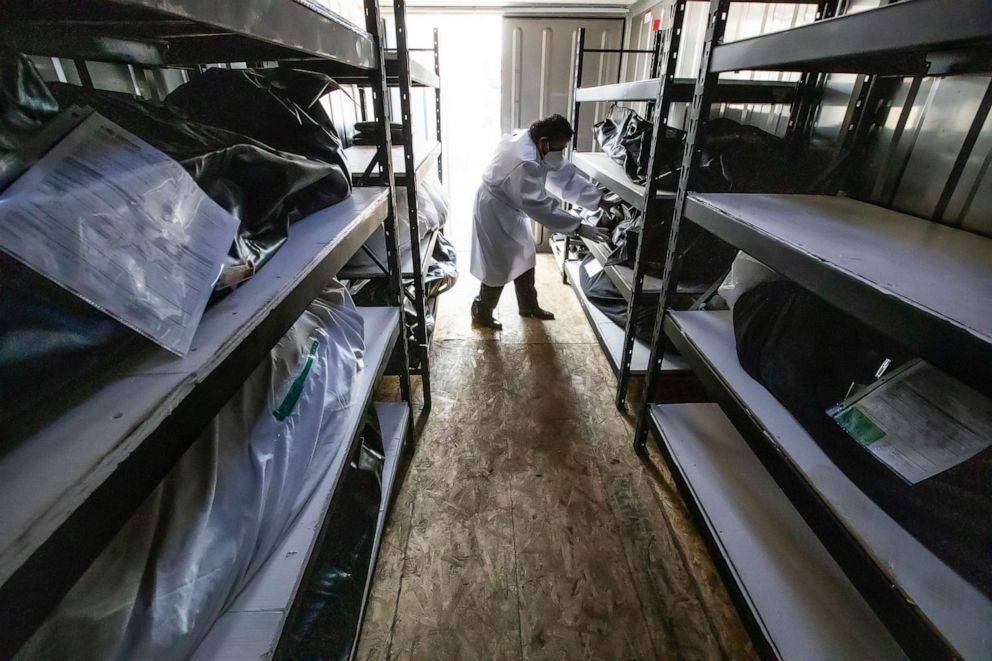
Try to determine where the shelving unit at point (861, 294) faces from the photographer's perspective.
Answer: facing the viewer and to the left of the viewer

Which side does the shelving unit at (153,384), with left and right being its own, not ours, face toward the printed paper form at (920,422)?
front

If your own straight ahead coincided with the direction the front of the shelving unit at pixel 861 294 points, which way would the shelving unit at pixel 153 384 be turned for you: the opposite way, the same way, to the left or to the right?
the opposite way

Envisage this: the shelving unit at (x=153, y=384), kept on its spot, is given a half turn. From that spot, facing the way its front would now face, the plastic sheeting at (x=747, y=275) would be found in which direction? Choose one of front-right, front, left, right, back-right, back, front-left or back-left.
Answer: back-right

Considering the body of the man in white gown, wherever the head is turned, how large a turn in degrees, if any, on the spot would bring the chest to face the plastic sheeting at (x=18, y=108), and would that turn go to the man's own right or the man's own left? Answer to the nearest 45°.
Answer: approximately 90° to the man's own right

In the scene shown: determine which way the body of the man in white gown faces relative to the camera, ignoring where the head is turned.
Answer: to the viewer's right

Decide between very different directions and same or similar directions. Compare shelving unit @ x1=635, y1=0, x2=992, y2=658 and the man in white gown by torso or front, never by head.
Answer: very different directions

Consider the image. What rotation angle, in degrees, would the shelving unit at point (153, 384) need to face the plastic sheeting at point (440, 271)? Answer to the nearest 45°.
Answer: approximately 90° to its left

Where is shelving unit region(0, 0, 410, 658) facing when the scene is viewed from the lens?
facing the viewer and to the right of the viewer

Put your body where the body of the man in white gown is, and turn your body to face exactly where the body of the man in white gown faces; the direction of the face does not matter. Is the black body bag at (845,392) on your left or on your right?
on your right

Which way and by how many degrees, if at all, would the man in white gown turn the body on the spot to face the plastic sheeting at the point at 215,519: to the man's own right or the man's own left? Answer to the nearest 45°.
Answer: approximately 90° to the man's own right

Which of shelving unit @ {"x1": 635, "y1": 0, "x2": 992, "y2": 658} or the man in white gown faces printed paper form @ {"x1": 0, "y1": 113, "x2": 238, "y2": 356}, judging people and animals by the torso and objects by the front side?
the shelving unit

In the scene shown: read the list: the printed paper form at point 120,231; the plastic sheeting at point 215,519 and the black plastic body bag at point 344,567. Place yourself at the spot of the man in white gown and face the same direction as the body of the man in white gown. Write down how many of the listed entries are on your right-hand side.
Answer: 3

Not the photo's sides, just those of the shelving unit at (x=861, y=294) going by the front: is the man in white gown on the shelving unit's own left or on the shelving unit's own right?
on the shelving unit's own right
